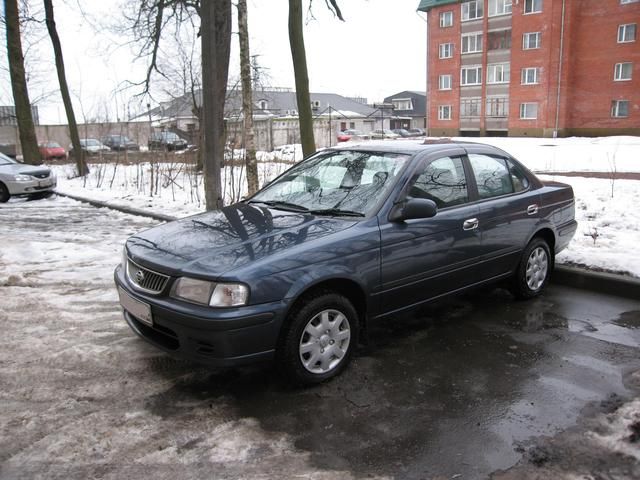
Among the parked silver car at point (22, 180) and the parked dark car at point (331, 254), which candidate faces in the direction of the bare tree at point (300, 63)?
the parked silver car

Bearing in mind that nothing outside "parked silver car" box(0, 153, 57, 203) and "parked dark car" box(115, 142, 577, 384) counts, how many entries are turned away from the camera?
0

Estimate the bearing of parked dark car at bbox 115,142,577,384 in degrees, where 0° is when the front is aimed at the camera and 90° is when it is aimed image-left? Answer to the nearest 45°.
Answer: approximately 45°

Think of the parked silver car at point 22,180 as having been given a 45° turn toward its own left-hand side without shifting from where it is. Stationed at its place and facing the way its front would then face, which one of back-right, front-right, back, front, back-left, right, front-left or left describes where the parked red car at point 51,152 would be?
left

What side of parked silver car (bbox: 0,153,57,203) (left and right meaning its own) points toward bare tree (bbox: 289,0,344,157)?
front

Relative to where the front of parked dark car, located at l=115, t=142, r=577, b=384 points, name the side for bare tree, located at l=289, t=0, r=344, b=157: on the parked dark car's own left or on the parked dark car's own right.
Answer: on the parked dark car's own right

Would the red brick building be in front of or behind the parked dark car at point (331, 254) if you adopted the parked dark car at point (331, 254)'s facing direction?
behind

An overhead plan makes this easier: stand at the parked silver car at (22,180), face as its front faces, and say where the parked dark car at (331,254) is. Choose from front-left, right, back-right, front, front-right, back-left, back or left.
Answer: front-right

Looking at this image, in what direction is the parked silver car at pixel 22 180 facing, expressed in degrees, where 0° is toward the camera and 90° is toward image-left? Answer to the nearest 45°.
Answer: approximately 315°

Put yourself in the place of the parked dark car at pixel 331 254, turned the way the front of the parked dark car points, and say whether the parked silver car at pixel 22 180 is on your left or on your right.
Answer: on your right
